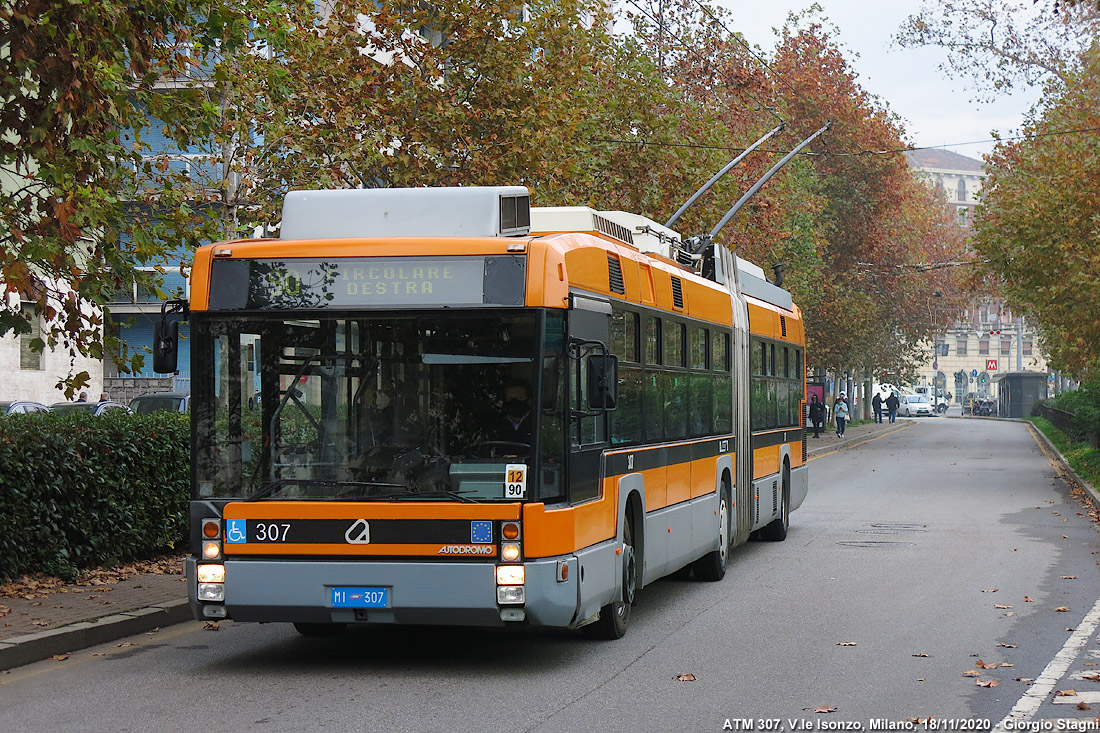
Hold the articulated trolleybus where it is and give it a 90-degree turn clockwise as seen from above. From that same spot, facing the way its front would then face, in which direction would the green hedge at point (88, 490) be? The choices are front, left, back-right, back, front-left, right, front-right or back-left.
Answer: front-left

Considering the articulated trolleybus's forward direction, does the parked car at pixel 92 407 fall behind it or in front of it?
behind

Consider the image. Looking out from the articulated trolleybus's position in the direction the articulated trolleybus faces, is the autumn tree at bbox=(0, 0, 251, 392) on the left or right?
on its right

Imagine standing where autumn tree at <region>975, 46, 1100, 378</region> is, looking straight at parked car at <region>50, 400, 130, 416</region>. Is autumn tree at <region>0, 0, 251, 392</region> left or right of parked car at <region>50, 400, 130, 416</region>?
left

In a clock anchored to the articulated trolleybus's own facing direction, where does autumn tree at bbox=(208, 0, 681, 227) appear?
The autumn tree is roughly at 6 o'clock from the articulated trolleybus.

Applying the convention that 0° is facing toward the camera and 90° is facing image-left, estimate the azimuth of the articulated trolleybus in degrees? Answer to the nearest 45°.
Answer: approximately 0°
